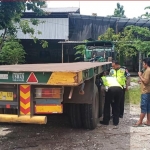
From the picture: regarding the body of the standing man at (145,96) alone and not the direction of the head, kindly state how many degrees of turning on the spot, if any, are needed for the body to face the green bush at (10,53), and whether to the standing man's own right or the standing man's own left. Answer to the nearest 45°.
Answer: approximately 45° to the standing man's own right

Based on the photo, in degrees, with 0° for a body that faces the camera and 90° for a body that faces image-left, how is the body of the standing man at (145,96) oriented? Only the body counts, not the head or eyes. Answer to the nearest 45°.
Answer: approximately 90°
